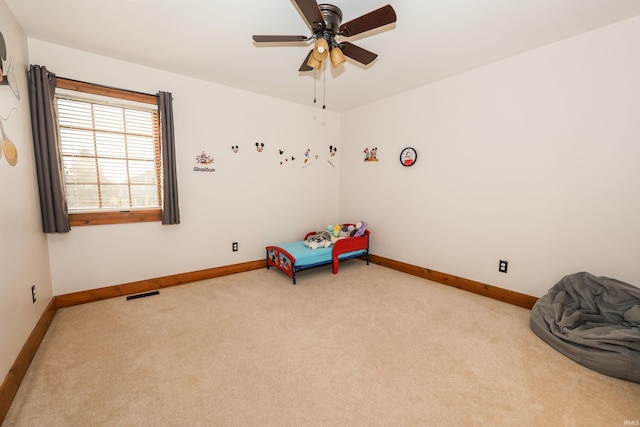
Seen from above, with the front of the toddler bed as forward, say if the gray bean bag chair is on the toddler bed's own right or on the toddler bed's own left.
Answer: on the toddler bed's own left

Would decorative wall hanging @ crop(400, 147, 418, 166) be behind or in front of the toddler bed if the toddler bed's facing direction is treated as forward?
behind

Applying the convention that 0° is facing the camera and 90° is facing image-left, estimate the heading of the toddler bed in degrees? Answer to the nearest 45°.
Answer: approximately 45°
